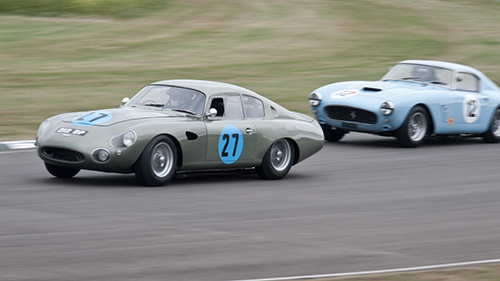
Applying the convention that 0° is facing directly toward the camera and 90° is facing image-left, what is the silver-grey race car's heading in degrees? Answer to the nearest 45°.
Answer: approximately 45°

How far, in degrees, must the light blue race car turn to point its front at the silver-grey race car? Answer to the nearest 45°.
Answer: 0° — it already faces it

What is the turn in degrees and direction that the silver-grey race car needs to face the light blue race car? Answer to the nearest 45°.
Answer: approximately 180°

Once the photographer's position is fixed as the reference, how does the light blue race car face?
facing the viewer and to the left of the viewer

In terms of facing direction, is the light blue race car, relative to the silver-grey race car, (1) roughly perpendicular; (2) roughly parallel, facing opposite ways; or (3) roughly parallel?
roughly parallel

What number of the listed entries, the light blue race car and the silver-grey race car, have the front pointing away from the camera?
0
